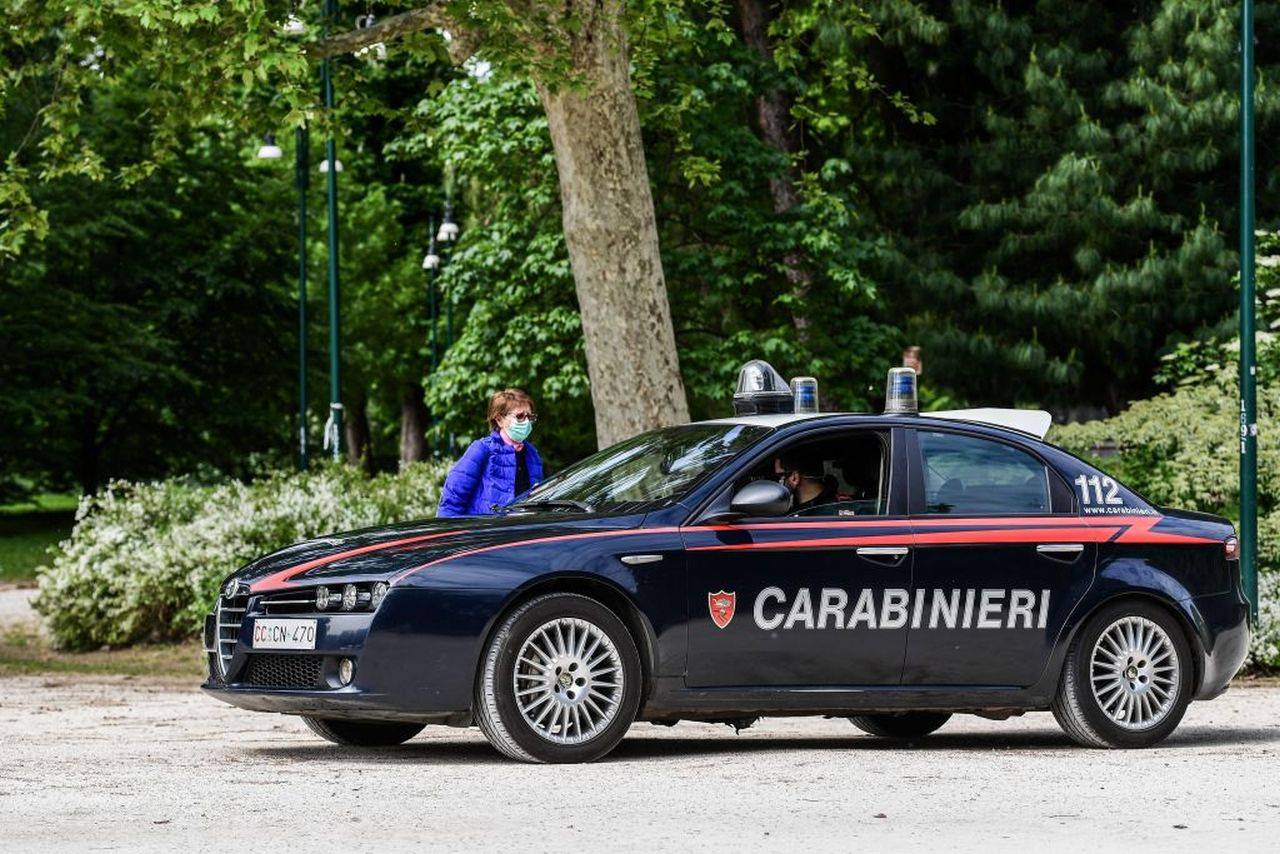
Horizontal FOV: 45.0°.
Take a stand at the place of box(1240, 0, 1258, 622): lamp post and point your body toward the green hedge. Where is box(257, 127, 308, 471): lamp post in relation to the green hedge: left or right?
left

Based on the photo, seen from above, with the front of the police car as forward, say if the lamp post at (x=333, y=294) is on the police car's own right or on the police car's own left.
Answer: on the police car's own right

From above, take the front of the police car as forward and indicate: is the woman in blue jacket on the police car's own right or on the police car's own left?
on the police car's own right

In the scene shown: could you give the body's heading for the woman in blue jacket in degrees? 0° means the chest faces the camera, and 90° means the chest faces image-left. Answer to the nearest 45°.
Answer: approximately 315°

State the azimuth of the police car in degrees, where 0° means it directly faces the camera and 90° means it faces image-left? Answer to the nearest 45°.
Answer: approximately 45°

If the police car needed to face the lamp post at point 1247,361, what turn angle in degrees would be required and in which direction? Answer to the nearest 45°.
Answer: approximately 180°

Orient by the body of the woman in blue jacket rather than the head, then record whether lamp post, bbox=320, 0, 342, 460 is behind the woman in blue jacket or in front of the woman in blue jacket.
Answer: behind

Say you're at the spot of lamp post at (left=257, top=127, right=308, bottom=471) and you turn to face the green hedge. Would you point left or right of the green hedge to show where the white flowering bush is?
right

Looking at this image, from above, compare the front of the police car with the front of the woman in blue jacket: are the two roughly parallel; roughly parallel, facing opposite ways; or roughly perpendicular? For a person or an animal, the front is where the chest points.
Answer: roughly perpendicular
